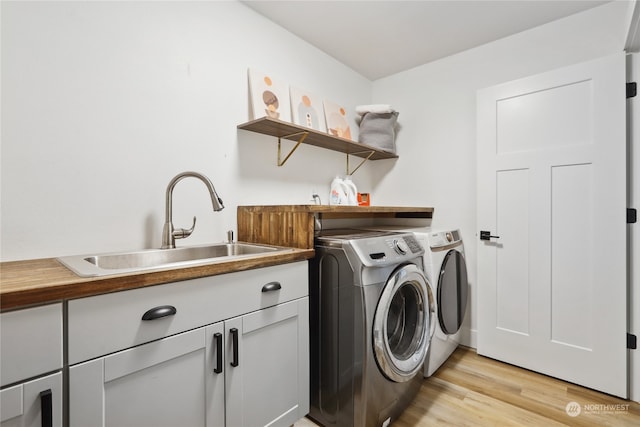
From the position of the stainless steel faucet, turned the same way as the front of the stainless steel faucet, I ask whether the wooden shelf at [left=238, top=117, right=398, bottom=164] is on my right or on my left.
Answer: on my left

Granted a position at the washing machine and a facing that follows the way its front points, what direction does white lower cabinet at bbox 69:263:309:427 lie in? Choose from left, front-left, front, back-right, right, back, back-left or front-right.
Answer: right

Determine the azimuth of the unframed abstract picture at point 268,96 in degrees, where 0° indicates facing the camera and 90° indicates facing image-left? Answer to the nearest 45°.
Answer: approximately 315°

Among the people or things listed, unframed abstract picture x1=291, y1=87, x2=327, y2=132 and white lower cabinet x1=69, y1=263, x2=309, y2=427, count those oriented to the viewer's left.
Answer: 0

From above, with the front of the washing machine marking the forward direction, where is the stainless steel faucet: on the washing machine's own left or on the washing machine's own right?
on the washing machine's own right

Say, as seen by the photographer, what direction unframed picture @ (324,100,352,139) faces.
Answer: facing the viewer and to the right of the viewer

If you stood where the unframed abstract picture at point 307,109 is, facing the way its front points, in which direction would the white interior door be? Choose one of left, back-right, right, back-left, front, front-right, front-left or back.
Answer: front-left

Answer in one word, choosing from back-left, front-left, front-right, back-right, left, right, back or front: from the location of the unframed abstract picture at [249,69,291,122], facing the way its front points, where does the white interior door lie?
front-left

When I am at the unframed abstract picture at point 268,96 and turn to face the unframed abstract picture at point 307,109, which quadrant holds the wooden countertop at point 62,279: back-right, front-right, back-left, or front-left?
back-right

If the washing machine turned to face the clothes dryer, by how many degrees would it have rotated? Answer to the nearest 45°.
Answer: approximately 90° to its left

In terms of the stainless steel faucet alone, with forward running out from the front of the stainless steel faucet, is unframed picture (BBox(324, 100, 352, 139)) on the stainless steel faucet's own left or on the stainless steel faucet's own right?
on the stainless steel faucet's own left

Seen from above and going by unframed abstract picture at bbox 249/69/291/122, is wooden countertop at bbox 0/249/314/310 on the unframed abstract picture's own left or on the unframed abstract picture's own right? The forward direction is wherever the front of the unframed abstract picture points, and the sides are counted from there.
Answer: on the unframed abstract picture's own right
